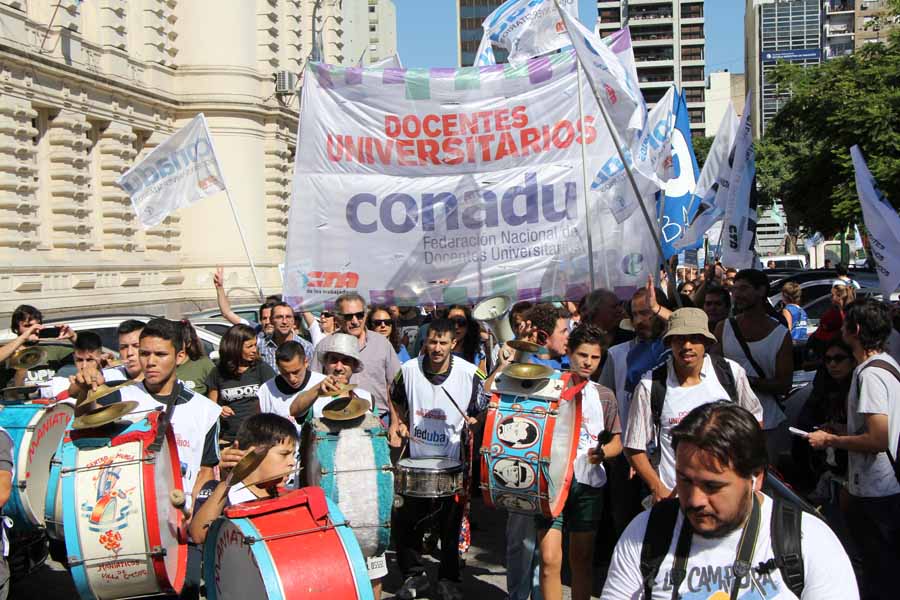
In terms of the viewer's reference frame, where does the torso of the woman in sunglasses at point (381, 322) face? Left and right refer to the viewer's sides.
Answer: facing the viewer

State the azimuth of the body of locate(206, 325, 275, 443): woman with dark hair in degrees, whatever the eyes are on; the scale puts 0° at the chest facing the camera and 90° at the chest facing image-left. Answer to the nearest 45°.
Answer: approximately 315°

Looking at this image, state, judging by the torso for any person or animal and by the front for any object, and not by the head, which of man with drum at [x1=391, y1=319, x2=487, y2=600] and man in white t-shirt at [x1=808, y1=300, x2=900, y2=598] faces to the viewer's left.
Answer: the man in white t-shirt

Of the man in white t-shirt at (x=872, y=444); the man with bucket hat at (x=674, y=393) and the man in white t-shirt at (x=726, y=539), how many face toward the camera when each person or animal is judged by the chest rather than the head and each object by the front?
2

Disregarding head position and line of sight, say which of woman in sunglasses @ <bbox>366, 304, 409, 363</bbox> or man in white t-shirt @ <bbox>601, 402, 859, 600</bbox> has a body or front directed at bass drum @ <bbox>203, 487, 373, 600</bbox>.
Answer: the woman in sunglasses

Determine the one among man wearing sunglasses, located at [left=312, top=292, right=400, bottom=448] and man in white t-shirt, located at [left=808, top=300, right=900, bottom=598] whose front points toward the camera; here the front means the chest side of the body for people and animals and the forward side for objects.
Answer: the man wearing sunglasses

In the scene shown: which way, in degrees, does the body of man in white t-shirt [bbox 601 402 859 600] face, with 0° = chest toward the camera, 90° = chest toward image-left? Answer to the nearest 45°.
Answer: approximately 0°

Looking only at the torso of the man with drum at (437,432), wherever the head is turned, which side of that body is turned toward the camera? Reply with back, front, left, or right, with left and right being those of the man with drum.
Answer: front

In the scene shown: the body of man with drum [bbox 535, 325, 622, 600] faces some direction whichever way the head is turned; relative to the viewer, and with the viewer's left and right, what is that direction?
facing the viewer and to the left of the viewer

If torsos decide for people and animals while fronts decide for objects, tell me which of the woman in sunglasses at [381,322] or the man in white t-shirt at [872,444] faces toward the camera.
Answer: the woman in sunglasses

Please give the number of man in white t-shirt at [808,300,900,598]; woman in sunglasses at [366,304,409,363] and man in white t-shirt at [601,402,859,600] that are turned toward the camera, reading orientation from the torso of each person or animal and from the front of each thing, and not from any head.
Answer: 2

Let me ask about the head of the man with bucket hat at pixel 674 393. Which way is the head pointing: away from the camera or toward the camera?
toward the camera

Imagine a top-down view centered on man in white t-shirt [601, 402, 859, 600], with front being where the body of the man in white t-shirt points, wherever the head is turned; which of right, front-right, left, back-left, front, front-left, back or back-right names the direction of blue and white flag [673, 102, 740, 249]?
back

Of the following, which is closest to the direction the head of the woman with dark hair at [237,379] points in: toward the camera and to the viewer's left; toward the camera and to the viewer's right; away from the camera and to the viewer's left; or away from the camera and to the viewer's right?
toward the camera and to the viewer's right

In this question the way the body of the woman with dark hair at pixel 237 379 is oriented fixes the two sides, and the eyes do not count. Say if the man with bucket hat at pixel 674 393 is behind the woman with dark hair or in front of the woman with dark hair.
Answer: in front

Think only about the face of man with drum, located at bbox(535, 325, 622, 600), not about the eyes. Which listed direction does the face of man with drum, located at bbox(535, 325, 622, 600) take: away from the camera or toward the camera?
toward the camera

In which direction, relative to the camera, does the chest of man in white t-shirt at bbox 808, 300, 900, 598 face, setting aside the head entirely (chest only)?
to the viewer's left

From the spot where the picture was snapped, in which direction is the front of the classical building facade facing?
facing the viewer and to the right of the viewer

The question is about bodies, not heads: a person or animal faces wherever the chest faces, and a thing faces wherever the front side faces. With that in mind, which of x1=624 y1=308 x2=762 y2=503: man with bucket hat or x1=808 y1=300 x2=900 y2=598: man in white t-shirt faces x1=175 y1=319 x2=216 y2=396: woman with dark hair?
the man in white t-shirt

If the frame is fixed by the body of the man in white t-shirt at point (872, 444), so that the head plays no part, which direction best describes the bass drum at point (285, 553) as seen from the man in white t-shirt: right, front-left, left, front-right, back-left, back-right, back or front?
front-left
